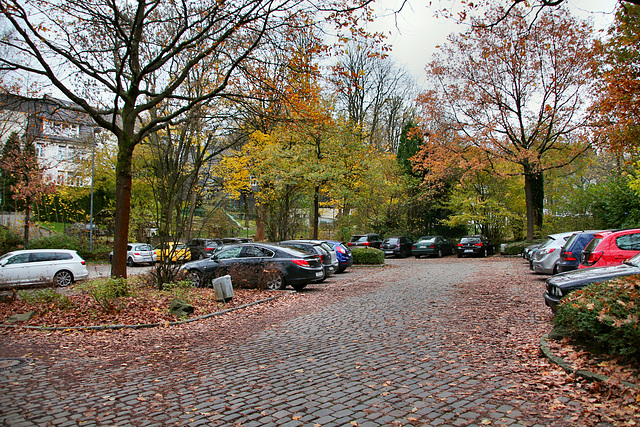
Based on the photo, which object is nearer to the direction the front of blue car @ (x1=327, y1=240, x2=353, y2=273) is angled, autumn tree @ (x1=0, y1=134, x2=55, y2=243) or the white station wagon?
the autumn tree

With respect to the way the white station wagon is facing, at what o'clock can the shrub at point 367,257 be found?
The shrub is roughly at 6 o'clock from the white station wagon.

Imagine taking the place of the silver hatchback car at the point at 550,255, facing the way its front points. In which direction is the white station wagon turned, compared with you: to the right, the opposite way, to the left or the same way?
the opposite way

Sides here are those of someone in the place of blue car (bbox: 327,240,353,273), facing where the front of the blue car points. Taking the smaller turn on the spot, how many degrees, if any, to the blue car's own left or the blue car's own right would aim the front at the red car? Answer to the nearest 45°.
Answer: approximately 180°

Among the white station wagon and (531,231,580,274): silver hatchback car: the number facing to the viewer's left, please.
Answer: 1

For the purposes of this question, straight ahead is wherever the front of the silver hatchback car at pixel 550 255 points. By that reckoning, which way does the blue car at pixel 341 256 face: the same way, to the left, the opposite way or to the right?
to the left

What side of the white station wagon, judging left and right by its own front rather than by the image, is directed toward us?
left

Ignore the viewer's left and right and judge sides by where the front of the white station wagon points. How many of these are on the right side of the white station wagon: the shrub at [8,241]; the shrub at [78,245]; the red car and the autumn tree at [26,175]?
3

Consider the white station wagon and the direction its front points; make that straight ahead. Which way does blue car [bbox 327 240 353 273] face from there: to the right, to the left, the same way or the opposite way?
to the right

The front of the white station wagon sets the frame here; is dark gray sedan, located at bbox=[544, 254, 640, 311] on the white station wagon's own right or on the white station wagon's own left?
on the white station wagon's own left

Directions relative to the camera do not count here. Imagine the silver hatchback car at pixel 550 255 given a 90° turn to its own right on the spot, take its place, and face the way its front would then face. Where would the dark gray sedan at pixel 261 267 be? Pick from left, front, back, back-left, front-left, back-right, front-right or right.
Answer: right

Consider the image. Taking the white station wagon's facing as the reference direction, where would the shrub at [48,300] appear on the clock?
The shrub is roughly at 9 o'clock from the white station wagon.

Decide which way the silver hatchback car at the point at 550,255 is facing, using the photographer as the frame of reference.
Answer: facing away from the viewer and to the right of the viewer

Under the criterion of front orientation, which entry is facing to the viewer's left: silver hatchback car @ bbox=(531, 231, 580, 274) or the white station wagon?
the white station wagon

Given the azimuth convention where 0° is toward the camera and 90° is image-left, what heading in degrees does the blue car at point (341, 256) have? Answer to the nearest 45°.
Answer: approximately 135°
